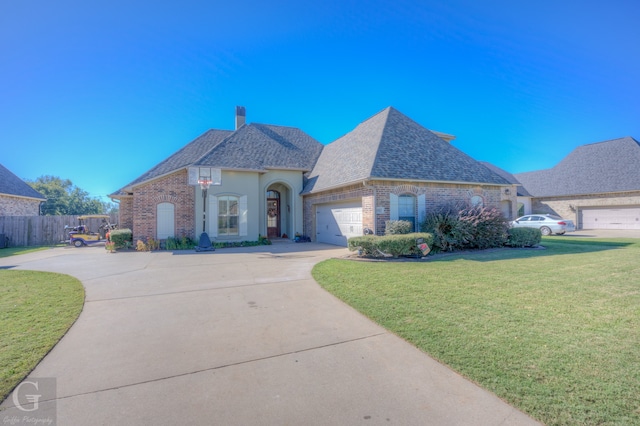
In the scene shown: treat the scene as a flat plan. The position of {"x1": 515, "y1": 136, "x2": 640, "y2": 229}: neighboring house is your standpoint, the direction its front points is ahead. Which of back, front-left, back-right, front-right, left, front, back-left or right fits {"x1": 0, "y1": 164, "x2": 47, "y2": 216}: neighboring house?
front-right

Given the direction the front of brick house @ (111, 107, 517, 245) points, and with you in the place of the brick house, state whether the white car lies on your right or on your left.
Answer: on your left

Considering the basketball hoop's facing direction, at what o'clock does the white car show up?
The white car is roughly at 9 o'clock from the basketball hoop.

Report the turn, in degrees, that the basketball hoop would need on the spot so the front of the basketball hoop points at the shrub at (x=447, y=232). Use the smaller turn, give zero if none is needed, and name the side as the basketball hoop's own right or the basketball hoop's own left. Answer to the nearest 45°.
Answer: approximately 45° to the basketball hoop's own left

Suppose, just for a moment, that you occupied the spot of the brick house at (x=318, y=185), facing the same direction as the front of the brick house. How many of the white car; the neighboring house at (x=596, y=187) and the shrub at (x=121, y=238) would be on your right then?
1

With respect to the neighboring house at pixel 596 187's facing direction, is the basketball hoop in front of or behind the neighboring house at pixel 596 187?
in front

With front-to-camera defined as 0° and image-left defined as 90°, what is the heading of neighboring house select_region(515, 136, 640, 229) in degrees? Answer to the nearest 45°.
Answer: approximately 0°

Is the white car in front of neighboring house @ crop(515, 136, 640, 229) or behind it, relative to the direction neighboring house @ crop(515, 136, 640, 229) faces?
in front

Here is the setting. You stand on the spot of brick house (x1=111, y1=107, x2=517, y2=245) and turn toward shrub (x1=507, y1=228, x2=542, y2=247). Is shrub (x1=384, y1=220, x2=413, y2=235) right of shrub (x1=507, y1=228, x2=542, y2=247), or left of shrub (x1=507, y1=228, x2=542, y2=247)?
right

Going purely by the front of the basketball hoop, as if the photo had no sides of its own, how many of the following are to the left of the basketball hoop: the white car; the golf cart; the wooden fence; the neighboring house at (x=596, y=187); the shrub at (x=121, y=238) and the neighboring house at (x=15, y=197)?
2

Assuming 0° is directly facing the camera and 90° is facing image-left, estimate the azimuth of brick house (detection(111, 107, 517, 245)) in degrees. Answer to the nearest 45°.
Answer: approximately 0°

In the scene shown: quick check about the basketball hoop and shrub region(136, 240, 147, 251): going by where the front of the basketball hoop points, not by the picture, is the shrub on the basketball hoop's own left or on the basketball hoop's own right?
on the basketball hoop's own right

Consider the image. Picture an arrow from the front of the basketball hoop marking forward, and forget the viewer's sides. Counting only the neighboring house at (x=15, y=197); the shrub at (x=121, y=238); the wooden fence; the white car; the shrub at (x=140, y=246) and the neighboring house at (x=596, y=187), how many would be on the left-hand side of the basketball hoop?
2

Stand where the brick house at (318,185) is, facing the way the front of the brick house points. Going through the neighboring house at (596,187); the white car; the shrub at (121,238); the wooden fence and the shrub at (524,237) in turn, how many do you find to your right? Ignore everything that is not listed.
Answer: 2
